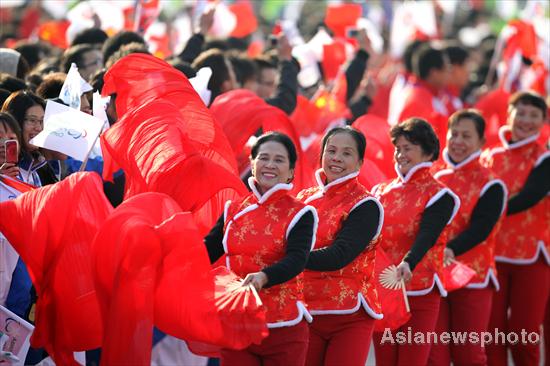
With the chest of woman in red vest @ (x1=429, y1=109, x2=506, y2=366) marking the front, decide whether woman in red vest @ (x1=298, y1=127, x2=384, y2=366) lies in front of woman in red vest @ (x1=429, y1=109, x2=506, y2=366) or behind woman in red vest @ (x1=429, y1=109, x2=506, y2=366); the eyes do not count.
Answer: in front

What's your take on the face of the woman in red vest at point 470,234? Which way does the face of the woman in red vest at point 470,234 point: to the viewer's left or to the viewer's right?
to the viewer's left

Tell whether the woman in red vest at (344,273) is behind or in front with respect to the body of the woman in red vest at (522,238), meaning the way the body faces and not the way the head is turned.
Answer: in front

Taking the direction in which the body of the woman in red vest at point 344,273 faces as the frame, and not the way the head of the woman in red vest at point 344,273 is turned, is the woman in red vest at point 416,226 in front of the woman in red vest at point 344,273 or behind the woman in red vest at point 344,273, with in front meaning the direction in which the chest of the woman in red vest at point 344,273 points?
behind

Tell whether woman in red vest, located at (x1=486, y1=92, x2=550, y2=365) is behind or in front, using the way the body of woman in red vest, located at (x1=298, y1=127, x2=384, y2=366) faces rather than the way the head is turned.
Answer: behind

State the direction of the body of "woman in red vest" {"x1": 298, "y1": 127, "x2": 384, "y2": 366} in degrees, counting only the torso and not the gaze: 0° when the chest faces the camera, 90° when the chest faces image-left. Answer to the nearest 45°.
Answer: approximately 45°
